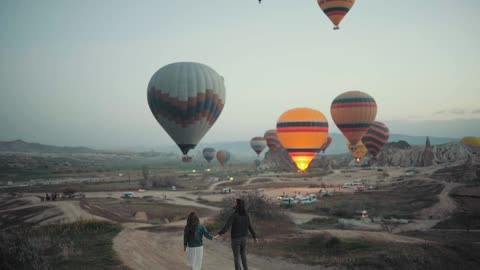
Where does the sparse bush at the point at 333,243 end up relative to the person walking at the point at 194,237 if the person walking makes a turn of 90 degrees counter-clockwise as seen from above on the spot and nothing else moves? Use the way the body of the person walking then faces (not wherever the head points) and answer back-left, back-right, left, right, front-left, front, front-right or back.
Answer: back-right

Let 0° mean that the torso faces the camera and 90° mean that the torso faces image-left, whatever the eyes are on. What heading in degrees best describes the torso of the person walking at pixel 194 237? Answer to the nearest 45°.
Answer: approximately 180°

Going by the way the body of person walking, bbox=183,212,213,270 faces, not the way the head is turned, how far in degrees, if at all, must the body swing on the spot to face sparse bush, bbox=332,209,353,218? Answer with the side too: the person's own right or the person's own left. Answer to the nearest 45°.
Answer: approximately 45° to the person's own right

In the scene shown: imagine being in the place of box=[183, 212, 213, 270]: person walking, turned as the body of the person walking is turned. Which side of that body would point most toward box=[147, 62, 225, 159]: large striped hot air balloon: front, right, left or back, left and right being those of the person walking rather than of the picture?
front
